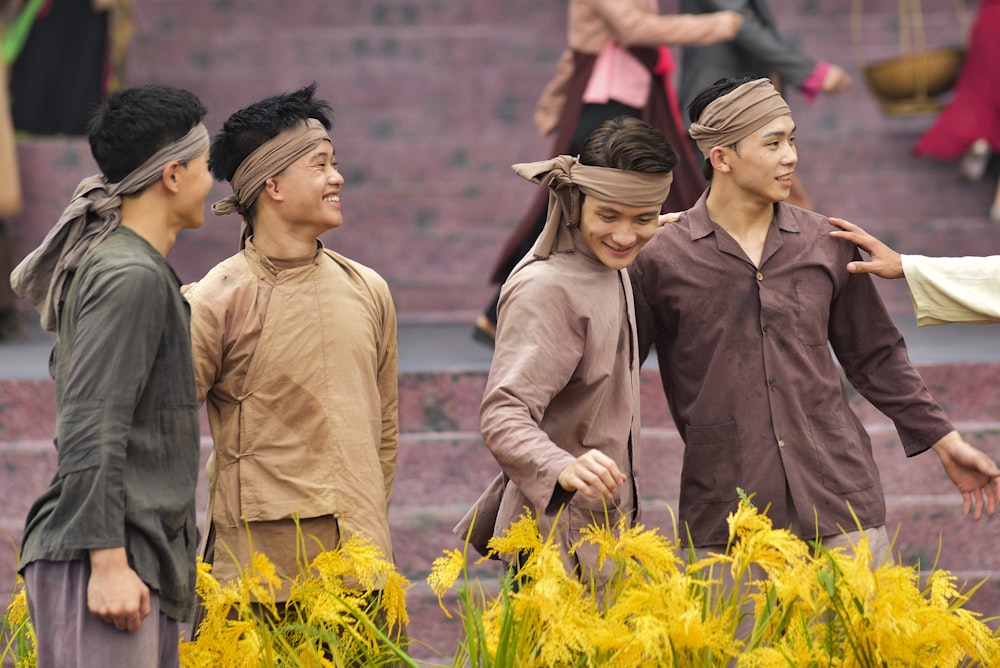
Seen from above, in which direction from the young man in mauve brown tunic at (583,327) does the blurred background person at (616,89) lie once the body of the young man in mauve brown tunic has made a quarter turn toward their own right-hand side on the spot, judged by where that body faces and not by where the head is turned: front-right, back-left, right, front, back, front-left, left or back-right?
back-right

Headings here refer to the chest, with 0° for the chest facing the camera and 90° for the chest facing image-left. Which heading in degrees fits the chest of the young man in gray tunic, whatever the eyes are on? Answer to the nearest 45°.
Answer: approximately 270°

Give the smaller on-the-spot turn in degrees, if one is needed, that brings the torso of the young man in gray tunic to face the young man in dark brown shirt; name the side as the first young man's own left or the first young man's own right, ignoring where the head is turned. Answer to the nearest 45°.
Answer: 0° — they already face them

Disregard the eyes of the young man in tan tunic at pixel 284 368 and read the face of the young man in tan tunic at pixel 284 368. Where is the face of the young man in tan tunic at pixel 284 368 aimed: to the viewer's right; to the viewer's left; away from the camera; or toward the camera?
to the viewer's right

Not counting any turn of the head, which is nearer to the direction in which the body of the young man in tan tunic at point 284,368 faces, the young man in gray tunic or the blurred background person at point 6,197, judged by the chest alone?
the young man in gray tunic
